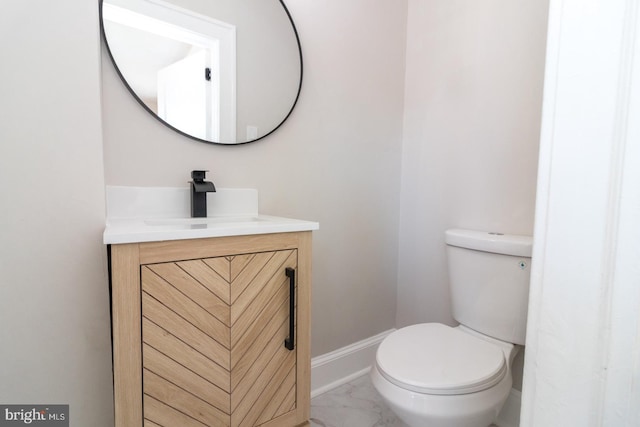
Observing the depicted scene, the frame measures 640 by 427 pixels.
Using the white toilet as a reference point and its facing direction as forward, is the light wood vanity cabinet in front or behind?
in front

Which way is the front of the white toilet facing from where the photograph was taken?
facing the viewer and to the left of the viewer
